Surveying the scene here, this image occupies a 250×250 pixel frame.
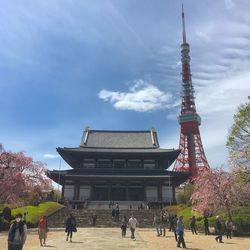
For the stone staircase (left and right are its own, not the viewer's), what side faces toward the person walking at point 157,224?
front

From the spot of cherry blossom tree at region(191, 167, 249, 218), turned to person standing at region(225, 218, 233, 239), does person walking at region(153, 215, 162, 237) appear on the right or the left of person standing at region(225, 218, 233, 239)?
right

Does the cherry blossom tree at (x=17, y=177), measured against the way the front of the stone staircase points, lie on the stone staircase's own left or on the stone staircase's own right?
on the stone staircase's own right

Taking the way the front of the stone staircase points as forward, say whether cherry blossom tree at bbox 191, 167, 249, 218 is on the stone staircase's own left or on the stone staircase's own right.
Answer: on the stone staircase's own left

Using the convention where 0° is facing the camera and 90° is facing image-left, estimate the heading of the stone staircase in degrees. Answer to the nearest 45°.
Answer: approximately 0°

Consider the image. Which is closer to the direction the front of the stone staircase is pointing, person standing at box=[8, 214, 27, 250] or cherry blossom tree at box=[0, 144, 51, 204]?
the person standing

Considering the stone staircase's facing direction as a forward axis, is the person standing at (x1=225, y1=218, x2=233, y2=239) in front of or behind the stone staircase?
in front
